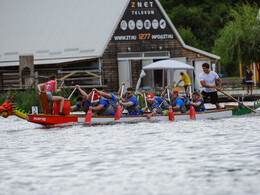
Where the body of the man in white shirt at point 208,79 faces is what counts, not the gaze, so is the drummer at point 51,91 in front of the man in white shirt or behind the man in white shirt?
in front

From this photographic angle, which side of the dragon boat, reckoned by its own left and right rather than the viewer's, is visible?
left

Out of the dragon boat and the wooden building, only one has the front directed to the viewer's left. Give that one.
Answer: the dragon boat

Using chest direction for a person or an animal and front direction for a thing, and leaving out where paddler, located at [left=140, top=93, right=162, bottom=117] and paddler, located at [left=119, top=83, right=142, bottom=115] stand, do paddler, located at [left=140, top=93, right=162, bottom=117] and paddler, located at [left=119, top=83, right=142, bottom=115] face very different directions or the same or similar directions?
same or similar directions

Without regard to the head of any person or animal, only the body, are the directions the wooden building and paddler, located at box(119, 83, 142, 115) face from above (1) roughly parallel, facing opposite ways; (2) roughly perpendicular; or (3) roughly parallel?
roughly perpendicular

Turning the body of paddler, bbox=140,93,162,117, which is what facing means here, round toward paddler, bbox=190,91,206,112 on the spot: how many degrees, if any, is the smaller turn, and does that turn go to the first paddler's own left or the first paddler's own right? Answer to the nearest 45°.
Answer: approximately 135° to the first paddler's own left

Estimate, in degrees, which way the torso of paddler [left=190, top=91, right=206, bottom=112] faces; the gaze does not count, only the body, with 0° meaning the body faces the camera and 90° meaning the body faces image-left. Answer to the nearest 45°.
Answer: approximately 45°

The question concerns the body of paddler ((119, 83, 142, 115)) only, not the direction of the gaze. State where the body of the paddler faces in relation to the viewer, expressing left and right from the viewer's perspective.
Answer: facing the viewer and to the left of the viewer

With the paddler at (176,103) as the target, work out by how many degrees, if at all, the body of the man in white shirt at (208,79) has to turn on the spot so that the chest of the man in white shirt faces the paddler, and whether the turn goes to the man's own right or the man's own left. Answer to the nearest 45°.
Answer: approximately 45° to the man's own right

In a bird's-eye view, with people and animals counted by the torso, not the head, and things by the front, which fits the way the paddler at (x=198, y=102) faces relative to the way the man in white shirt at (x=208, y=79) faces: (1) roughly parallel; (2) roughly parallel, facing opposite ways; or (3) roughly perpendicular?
roughly parallel

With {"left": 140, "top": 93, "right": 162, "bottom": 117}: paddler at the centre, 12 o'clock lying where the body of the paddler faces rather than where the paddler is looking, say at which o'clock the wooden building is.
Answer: The wooden building is roughly at 4 o'clock from the paddler.

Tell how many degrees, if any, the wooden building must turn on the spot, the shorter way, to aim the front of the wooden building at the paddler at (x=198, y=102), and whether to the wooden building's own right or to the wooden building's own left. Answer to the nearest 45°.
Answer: approximately 45° to the wooden building's own right

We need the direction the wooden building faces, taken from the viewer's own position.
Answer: facing the viewer and to the right of the viewer

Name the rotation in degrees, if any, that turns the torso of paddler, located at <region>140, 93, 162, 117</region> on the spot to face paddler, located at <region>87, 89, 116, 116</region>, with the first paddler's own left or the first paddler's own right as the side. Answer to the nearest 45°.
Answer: approximately 45° to the first paddler's own right

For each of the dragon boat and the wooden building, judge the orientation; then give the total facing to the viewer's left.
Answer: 1

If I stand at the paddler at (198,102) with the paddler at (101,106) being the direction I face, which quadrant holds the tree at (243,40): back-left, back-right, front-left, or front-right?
back-right
